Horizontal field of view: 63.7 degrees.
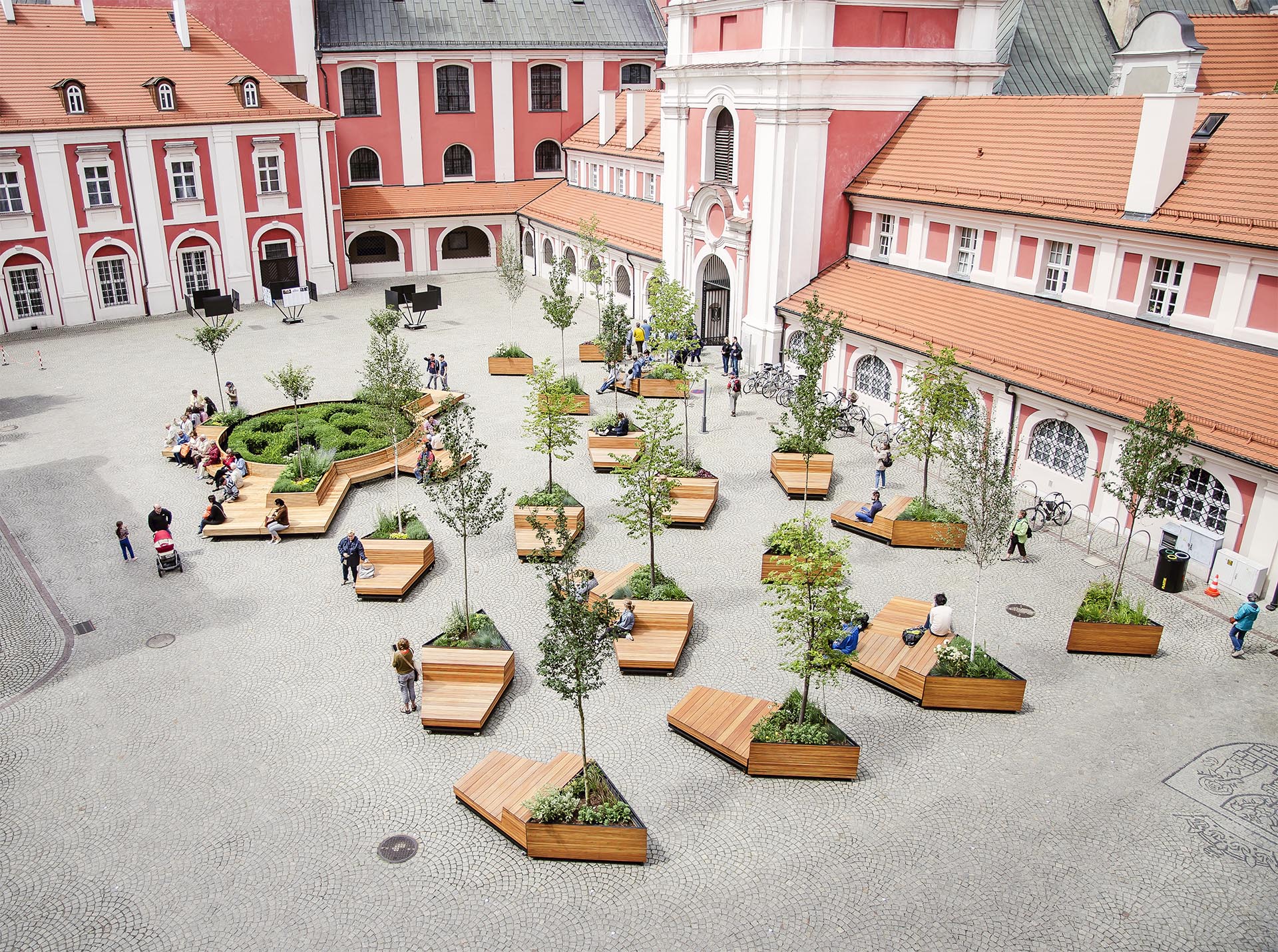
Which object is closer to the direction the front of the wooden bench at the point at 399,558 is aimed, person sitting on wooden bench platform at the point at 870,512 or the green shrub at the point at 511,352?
the person sitting on wooden bench platform

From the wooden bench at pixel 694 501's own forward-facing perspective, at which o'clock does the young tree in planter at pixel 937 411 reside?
The young tree in planter is roughly at 9 o'clock from the wooden bench.

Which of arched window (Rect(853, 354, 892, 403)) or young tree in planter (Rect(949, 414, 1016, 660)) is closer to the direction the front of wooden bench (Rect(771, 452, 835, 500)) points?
the young tree in planter

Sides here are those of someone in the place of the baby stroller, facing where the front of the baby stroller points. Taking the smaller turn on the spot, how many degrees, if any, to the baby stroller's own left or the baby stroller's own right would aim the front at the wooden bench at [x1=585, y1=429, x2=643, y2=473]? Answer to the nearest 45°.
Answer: approximately 90° to the baby stroller's own left

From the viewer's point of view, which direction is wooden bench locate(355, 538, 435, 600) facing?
toward the camera

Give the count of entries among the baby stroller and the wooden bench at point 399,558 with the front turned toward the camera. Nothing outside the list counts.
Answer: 2

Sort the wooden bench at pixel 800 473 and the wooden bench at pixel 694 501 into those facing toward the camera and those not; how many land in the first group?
2

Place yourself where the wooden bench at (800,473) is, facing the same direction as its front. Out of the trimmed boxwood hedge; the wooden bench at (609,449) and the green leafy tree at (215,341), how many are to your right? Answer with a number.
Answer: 3

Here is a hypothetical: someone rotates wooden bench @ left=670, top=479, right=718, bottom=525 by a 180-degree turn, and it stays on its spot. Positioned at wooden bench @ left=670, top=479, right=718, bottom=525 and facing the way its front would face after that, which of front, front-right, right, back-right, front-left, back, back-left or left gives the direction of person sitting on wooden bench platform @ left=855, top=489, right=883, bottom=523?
right

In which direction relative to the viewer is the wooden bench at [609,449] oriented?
toward the camera

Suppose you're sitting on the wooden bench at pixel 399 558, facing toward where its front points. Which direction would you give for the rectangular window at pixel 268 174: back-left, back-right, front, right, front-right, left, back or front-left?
back

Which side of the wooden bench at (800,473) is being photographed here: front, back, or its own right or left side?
front

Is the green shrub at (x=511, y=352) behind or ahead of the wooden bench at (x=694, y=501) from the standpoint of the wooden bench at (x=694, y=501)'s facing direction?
behind
